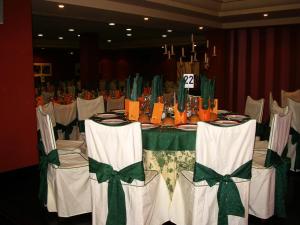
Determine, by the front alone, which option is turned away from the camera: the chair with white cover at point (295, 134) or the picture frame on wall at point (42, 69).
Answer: the chair with white cover

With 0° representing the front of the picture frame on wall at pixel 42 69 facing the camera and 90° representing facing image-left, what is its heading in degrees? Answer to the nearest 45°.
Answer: approximately 0°

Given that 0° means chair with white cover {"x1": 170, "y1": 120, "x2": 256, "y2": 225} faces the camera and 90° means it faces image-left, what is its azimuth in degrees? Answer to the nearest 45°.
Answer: approximately 135°

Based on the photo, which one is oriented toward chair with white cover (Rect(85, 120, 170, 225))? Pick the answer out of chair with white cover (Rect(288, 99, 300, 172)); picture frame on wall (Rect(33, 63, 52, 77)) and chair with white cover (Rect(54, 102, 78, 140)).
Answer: the picture frame on wall

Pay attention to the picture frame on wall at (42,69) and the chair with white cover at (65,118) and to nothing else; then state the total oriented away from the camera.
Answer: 1

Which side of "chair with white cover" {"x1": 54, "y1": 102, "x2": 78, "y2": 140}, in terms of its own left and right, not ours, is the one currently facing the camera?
back

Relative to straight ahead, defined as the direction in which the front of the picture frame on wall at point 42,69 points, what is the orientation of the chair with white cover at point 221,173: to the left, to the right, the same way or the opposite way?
the opposite way
